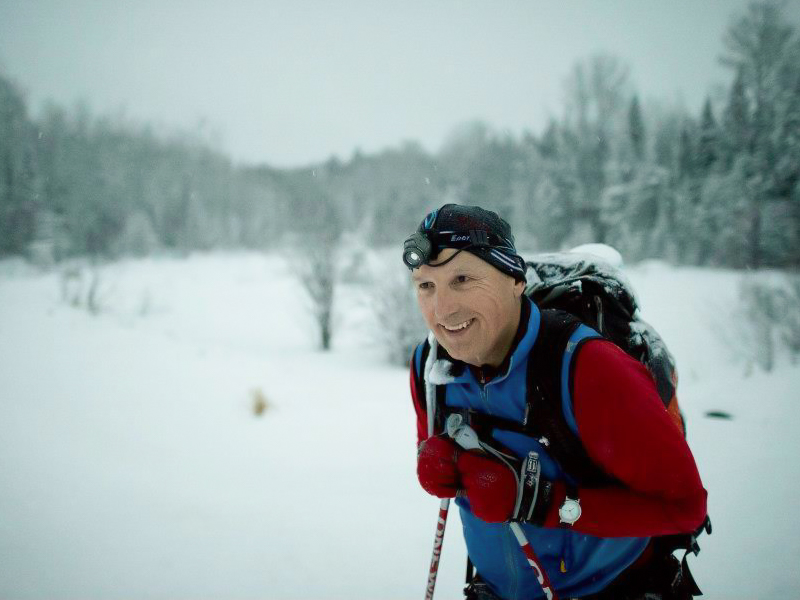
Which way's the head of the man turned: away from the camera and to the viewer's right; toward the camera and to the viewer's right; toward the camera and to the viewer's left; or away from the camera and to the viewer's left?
toward the camera and to the viewer's left

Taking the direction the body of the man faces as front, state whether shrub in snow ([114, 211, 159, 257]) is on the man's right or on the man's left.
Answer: on the man's right

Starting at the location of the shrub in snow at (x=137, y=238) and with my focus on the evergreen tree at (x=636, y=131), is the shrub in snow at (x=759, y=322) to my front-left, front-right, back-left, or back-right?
front-right

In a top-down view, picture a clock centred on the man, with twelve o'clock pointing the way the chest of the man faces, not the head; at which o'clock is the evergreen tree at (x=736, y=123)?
The evergreen tree is roughly at 5 o'clock from the man.

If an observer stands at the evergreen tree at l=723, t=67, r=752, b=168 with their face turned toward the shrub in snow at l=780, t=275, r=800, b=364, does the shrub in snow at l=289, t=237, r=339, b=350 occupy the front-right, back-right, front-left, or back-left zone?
front-right

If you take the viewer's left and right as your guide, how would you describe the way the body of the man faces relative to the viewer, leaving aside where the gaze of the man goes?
facing the viewer and to the left of the viewer

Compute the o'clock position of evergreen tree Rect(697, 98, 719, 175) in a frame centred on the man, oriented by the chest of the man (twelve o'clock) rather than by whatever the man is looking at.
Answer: The evergreen tree is roughly at 5 o'clock from the man.
